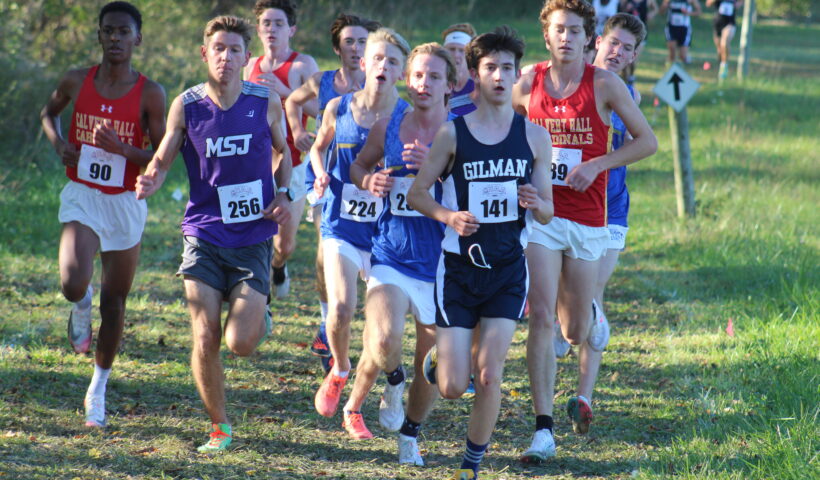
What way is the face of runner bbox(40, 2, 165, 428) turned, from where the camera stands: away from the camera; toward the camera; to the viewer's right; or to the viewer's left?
toward the camera

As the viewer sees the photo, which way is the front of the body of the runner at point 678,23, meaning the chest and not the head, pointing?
toward the camera

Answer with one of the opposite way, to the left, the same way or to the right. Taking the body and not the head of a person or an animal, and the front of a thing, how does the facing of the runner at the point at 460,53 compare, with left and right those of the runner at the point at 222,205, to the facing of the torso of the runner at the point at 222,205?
the same way

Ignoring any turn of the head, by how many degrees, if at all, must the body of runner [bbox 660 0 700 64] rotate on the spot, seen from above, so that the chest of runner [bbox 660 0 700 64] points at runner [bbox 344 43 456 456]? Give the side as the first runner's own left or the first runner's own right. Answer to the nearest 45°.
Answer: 0° — they already face them

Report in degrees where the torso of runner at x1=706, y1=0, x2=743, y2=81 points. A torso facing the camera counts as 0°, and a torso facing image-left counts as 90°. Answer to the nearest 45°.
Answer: approximately 0°

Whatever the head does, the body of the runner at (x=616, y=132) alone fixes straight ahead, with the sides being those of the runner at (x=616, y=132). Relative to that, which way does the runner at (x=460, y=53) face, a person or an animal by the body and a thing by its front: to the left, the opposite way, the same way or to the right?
the same way

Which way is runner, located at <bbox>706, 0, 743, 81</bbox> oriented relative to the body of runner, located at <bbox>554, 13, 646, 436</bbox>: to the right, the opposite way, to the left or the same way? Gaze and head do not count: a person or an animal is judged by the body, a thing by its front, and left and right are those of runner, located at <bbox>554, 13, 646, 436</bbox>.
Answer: the same way

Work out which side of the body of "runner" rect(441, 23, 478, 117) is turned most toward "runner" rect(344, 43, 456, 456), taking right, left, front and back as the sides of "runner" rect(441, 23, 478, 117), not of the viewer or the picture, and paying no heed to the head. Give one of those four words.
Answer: front

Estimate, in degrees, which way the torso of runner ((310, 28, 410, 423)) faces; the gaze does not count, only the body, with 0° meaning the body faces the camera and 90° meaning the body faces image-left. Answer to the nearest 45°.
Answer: approximately 0°

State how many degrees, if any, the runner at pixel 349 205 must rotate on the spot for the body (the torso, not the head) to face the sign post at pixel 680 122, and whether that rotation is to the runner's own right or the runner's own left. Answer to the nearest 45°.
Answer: approximately 135° to the runner's own left

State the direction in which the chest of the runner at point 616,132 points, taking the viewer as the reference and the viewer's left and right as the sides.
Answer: facing the viewer

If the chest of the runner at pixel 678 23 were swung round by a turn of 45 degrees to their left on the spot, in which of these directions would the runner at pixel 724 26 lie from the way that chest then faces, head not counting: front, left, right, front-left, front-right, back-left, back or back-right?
front

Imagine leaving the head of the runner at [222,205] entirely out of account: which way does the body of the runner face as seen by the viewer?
toward the camera

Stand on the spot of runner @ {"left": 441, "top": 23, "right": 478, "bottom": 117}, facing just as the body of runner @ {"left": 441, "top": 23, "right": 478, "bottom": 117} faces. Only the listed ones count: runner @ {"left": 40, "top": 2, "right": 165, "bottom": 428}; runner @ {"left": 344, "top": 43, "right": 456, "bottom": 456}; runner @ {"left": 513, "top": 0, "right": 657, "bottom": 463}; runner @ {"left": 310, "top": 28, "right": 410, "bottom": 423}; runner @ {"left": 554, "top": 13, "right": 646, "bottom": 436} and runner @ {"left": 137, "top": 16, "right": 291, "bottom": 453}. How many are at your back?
0

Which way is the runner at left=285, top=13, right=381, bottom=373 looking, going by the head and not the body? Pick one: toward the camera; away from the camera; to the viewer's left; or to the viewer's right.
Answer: toward the camera

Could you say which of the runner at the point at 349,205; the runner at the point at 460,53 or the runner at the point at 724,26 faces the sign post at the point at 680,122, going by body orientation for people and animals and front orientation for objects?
the runner at the point at 724,26

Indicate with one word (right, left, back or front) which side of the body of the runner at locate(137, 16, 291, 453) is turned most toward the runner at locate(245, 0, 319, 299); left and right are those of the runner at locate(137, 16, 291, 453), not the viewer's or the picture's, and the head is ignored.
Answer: back

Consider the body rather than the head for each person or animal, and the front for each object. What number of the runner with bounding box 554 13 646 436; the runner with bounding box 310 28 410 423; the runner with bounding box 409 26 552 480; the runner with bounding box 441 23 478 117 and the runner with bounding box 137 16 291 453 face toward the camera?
5

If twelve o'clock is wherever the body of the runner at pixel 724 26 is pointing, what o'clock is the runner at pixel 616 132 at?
the runner at pixel 616 132 is roughly at 12 o'clock from the runner at pixel 724 26.
